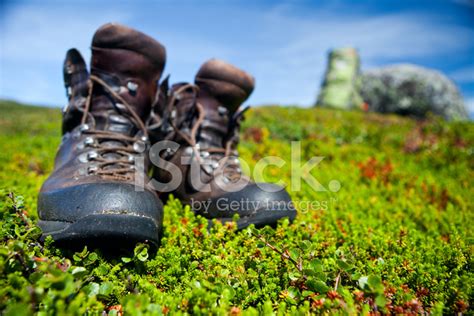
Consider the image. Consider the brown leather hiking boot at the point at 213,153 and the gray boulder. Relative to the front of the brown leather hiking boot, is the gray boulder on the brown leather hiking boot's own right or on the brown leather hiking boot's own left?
on the brown leather hiking boot's own left

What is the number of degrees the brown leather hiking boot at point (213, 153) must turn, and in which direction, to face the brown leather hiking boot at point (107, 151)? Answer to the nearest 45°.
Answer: approximately 90° to its right

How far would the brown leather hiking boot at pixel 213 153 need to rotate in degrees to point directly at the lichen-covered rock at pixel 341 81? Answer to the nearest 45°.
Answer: approximately 135° to its left

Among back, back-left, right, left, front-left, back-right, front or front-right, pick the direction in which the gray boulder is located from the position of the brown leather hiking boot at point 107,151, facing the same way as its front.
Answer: back-left

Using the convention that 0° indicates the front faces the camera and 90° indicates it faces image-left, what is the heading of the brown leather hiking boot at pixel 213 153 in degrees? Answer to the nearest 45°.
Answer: approximately 315°

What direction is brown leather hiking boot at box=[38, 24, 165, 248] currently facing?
toward the camera

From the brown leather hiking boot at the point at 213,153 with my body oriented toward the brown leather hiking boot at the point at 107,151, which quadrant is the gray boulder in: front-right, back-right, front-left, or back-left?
back-right

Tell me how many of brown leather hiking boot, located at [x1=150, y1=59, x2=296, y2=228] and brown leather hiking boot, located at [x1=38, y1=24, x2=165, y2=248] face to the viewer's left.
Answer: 0
